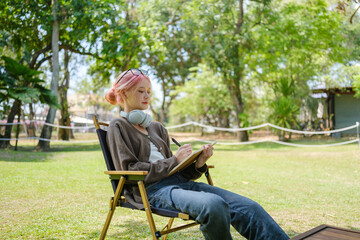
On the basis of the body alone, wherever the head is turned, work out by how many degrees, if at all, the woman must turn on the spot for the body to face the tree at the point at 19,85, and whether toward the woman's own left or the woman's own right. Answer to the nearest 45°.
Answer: approximately 180°

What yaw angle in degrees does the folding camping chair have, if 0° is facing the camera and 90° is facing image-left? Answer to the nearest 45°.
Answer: approximately 270°

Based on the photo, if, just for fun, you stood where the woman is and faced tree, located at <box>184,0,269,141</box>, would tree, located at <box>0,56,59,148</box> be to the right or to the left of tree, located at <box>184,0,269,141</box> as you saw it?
left

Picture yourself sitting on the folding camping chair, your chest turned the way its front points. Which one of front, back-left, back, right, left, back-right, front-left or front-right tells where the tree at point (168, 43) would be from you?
left

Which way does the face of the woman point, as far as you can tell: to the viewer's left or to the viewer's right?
to the viewer's right

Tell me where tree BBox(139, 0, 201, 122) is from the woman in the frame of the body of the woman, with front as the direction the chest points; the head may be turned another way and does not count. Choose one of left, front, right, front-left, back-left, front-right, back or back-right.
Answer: back-left
